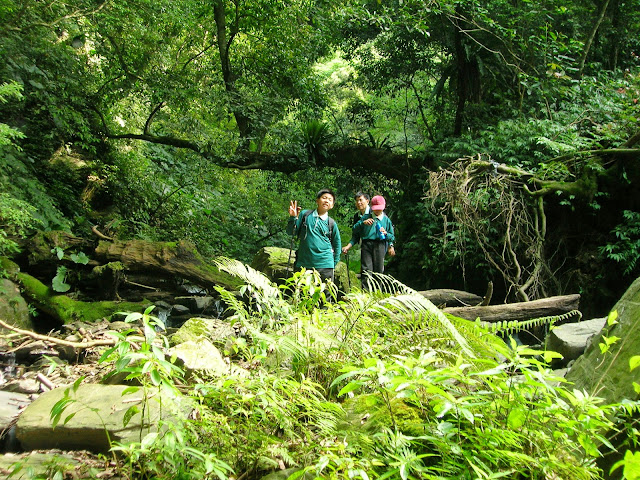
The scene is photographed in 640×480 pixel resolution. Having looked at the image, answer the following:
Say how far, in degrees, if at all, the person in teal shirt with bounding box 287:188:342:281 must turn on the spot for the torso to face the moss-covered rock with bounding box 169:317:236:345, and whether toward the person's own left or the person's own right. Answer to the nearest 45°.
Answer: approximately 45° to the person's own right

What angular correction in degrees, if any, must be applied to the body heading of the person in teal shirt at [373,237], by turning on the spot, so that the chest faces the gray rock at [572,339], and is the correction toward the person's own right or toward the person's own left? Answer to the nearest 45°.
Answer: approximately 45° to the person's own left

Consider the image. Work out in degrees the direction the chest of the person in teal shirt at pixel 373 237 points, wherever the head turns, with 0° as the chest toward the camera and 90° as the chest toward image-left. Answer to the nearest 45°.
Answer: approximately 0°

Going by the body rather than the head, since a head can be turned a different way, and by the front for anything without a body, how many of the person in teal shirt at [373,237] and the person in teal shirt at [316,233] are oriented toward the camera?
2

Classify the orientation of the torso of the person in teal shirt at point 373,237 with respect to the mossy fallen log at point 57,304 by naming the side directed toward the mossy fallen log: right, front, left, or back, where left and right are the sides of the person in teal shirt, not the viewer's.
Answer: right

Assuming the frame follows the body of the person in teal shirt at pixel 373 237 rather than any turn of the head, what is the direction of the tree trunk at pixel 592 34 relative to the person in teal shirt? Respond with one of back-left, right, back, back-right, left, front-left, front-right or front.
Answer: back-left
